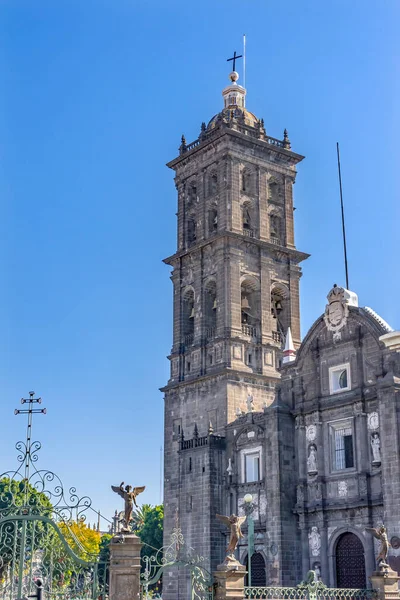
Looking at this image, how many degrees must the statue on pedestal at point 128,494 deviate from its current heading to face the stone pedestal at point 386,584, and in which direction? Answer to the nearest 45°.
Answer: approximately 135° to its left

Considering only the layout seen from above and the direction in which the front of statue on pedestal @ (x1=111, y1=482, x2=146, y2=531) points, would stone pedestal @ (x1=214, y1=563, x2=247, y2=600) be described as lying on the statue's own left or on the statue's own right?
on the statue's own left

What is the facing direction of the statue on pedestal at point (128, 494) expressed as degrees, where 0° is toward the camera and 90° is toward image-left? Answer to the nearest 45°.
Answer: approximately 0°
